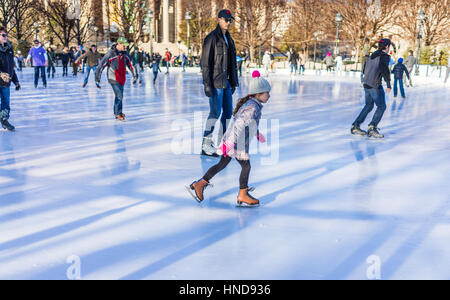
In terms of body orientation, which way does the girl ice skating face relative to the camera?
to the viewer's right

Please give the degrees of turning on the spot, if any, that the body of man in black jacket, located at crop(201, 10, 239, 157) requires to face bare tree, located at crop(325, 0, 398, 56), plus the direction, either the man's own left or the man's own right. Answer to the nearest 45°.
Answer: approximately 135° to the man's own left

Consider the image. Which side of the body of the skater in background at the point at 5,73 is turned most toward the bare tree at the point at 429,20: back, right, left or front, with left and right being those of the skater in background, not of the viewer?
left

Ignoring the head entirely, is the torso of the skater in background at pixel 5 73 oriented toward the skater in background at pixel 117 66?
no

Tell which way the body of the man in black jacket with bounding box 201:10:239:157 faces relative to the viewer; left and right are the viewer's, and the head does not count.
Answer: facing the viewer and to the right of the viewer

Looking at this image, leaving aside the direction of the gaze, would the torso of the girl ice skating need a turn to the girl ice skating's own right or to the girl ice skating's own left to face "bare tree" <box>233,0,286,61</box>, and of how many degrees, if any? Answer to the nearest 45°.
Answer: approximately 90° to the girl ice skating's own left

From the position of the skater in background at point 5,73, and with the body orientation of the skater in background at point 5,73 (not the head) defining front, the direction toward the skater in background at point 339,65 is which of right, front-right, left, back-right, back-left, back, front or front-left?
left

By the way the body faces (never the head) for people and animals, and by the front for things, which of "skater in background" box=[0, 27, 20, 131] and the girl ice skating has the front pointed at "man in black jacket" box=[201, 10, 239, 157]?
the skater in background

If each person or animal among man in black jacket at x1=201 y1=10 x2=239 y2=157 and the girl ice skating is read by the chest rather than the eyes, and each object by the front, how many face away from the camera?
0

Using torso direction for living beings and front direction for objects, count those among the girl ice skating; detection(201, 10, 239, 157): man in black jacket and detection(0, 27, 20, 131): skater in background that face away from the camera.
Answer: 0

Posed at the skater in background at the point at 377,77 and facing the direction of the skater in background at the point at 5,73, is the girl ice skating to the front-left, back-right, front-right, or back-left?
front-left

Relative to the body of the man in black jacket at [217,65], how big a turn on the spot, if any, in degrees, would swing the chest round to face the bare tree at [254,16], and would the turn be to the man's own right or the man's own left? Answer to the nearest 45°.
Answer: approximately 135° to the man's own left
